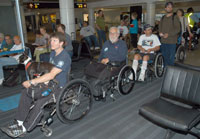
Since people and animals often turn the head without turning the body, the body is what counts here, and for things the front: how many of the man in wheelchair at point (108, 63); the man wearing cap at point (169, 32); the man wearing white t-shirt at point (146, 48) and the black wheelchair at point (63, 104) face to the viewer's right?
0

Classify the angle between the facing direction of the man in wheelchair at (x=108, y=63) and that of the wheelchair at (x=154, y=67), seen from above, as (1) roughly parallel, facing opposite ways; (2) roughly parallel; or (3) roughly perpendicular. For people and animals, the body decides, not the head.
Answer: roughly parallel

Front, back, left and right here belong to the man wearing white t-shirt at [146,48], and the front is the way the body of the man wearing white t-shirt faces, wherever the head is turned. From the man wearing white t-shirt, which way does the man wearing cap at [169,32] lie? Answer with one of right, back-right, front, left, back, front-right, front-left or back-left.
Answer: back

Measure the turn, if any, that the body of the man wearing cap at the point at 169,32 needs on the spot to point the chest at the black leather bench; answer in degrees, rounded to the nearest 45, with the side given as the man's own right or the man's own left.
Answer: approximately 45° to the man's own left

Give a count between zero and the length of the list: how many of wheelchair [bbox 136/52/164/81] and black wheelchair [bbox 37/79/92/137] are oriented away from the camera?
0

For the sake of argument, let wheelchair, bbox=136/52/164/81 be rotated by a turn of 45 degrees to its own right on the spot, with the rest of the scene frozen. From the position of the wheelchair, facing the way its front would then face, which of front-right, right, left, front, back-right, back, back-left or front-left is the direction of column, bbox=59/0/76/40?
front-right

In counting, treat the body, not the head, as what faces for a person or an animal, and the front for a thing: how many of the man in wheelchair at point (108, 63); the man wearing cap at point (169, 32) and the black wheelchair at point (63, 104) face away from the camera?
0

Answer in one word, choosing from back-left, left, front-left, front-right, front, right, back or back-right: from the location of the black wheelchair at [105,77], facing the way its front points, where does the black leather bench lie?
left

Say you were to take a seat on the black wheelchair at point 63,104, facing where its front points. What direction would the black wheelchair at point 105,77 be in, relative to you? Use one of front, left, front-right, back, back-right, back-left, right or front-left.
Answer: back

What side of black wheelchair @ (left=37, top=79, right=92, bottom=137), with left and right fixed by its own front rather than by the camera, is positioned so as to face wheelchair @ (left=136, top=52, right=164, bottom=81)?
back

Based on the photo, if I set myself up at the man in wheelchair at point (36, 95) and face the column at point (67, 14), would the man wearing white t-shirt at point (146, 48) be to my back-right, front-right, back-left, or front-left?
front-right

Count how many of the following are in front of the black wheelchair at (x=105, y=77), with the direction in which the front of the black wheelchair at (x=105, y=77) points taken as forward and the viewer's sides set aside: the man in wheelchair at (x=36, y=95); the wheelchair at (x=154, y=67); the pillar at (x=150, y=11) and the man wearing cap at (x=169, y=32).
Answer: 1

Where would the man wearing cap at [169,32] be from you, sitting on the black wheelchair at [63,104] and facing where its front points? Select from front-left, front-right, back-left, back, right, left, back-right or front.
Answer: back

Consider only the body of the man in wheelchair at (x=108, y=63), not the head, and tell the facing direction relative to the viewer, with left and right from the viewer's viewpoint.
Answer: facing the viewer and to the left of the viewer

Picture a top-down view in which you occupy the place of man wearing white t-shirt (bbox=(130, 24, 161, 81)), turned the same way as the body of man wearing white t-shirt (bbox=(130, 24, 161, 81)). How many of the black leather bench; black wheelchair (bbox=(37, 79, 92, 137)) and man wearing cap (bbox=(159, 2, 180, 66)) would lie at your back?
1
